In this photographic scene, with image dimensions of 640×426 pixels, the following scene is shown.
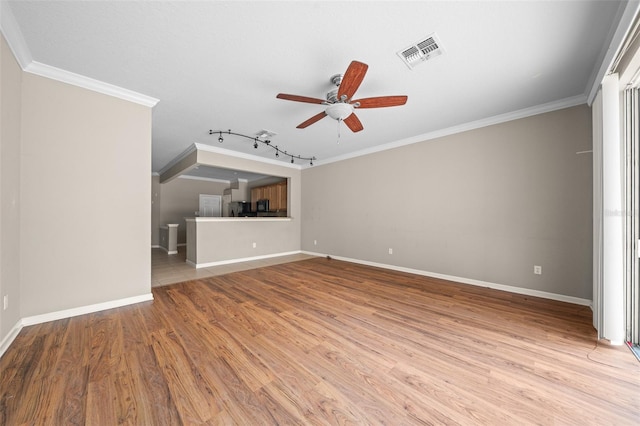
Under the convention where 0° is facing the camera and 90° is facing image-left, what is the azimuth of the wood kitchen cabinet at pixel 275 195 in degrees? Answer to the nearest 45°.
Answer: approximately 45°

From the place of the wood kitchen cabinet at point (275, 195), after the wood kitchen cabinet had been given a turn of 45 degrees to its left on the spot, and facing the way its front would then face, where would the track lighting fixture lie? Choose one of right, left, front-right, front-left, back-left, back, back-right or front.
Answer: front

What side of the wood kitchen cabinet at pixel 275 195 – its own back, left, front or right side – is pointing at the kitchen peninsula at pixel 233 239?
front

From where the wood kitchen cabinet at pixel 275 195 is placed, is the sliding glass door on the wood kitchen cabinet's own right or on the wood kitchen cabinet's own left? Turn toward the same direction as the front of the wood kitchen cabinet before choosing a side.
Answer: on the wood kitchen cabinet's own left

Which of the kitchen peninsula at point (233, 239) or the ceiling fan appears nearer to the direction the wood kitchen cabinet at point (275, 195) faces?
the kitchen peninsula

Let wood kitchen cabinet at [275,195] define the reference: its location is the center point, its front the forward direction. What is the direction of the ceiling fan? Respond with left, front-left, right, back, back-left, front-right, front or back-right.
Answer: front-left
